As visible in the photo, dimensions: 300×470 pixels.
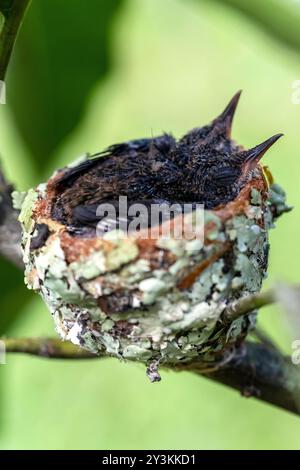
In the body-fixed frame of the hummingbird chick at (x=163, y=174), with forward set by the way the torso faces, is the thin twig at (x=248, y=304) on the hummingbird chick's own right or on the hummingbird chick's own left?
on the hummingbird chick's own right

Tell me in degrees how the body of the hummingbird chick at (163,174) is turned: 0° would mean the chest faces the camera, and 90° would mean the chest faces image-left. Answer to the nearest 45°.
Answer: approximately 270°

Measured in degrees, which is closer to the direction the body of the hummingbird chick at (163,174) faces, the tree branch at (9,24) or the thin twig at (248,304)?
the thin twig

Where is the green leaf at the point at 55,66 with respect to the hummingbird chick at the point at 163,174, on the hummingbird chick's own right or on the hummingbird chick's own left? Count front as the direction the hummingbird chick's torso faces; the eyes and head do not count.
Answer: on the hummingbird chick's own left
